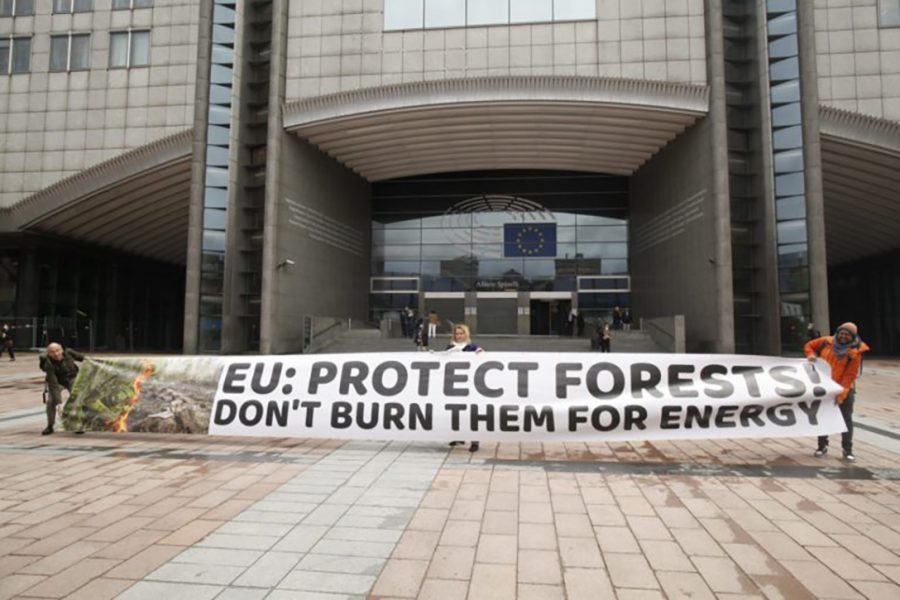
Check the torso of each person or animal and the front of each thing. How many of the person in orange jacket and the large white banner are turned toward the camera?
2

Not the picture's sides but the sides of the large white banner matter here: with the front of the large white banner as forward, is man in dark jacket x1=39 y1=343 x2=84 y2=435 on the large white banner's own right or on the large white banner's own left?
on the large white banner's own right

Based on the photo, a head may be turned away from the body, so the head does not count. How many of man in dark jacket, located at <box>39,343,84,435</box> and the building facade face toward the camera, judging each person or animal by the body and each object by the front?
2

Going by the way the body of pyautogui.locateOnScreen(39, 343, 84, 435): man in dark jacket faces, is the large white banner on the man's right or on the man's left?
on the man's left

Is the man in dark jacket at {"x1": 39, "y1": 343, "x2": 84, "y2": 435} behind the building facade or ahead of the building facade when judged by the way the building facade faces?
ahead

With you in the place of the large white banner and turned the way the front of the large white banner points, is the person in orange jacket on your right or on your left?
on your left

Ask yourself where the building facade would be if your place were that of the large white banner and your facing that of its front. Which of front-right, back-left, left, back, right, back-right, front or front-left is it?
back
